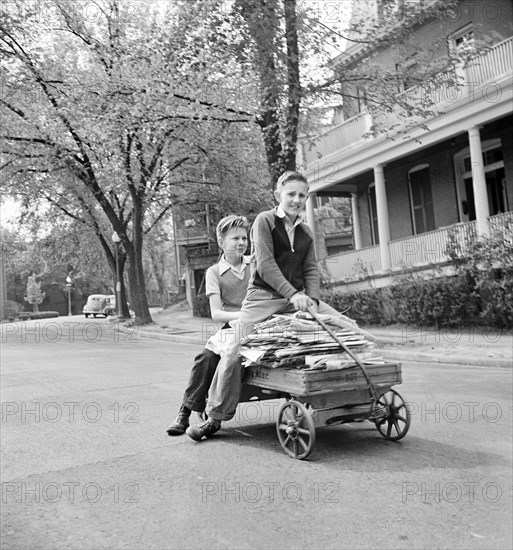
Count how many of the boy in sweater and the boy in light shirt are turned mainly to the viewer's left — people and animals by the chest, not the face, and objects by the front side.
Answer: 0

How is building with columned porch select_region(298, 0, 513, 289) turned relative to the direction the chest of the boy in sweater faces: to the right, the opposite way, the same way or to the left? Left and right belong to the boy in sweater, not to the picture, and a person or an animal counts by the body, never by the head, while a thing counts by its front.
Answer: to the right

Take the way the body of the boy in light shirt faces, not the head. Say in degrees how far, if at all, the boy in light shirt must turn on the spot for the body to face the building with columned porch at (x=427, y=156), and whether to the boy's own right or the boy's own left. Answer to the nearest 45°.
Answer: approximately 90° to the boy's own left

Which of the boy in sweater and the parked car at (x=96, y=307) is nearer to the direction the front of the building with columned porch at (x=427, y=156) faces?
the boy in sweater

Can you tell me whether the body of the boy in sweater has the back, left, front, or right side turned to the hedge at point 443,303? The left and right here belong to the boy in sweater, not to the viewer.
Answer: left

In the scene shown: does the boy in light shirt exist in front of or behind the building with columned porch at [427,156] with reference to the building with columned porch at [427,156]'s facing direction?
in front

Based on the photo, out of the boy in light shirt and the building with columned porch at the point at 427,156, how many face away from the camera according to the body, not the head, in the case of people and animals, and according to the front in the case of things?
0

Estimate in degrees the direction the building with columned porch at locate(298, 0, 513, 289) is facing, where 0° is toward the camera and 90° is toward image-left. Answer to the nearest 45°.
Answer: approximately 45°

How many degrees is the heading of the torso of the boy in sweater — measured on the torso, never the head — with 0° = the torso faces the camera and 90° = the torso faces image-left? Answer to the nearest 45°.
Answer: approximately 315°
